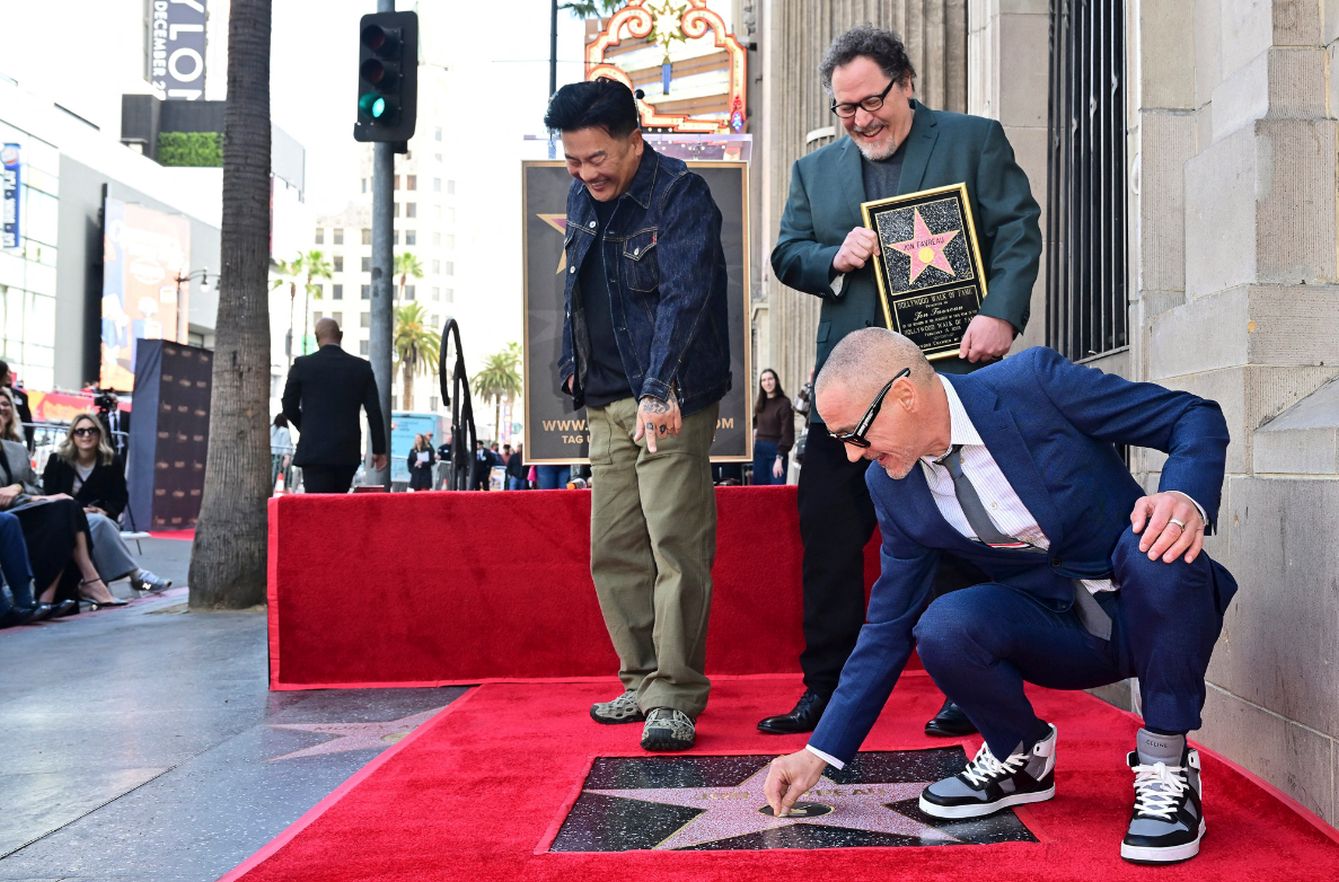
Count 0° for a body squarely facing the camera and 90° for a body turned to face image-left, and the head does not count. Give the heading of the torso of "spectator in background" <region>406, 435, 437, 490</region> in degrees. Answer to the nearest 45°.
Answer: approximately 0°

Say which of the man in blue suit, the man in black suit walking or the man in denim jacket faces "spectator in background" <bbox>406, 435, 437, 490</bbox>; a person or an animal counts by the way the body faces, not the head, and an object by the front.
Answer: the man in black suit walking

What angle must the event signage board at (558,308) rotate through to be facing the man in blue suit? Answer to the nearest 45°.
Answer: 0° — it already faces them

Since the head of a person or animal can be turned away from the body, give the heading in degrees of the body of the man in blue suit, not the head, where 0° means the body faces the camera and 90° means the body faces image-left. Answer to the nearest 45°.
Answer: approximately 45°

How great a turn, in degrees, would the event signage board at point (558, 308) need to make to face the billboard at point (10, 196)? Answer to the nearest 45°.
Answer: approximately 135° to its right

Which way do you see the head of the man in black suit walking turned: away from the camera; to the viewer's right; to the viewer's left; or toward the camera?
away from the camera

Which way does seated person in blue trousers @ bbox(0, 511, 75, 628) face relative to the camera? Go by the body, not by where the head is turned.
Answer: to the viewer's right

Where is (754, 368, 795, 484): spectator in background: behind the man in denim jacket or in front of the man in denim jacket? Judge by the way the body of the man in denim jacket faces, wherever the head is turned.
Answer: behind

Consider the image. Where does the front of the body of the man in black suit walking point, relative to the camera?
away from the camera

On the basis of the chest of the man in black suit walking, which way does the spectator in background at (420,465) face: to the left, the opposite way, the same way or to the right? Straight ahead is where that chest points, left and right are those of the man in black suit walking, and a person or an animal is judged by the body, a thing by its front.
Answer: the opposite way

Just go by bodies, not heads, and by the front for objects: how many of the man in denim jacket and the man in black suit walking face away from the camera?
1

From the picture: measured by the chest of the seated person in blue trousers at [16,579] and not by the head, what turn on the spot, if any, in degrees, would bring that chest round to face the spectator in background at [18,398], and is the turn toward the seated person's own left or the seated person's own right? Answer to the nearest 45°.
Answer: approximately 90° to the seated person's own left
